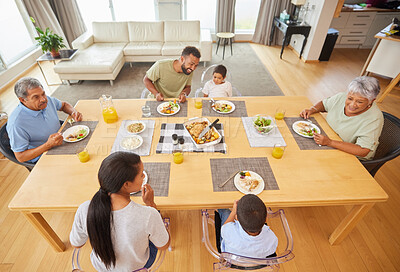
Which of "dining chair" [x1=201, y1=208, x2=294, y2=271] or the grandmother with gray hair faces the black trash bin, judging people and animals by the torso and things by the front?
the dining chair

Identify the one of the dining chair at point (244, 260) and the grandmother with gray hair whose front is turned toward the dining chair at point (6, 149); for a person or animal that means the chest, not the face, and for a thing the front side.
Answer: the grandmother with gray hair

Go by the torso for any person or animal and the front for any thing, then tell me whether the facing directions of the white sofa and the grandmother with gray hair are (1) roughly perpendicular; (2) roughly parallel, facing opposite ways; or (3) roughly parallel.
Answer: roughly perpendicular

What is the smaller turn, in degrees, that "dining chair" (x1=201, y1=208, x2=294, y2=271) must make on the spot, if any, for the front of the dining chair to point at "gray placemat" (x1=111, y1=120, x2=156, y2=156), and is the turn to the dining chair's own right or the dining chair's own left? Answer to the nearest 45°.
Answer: approximately 45° to the dining chair's own left

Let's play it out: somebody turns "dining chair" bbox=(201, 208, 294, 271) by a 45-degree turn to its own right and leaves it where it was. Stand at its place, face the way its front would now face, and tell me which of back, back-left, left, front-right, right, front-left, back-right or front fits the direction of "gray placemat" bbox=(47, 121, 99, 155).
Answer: back-left

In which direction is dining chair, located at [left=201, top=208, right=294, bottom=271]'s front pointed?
away from the camera

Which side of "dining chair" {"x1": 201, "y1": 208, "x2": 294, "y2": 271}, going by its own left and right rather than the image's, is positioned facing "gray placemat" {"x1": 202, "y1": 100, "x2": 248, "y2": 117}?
front

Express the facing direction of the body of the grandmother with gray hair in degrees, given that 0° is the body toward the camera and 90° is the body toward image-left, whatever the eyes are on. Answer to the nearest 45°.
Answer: approximately 45°

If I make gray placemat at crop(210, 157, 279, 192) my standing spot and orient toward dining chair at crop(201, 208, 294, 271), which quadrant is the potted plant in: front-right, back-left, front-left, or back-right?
back-right

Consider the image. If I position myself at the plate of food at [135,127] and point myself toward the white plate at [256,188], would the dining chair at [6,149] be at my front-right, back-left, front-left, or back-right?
back-right

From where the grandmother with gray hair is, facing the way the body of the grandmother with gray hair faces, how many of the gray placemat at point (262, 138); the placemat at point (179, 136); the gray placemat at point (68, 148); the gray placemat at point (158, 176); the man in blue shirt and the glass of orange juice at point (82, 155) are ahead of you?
6

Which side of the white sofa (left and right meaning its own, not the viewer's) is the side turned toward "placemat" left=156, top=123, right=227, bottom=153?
front

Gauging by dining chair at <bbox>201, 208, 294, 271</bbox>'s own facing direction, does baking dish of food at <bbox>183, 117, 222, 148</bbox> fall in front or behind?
in front
